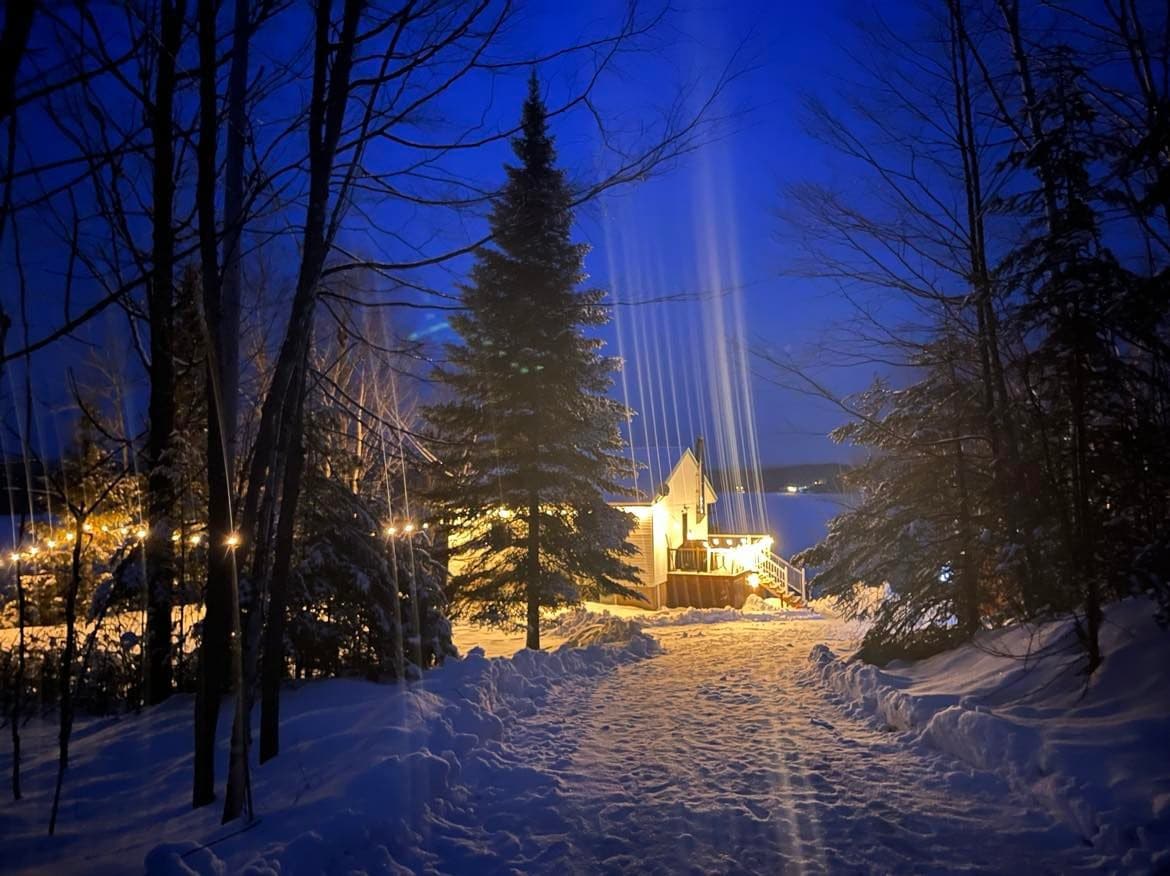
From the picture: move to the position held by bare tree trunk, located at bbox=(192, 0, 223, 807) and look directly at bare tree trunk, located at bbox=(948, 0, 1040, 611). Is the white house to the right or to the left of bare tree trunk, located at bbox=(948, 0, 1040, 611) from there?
left

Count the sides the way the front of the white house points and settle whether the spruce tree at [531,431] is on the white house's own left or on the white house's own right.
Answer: on the white house's own right

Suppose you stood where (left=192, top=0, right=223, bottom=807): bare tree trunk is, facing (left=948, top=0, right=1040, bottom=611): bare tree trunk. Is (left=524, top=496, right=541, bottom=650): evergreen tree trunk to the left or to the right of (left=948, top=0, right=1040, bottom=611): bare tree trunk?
left

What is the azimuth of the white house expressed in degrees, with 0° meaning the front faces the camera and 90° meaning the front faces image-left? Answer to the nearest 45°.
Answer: approximately 315°

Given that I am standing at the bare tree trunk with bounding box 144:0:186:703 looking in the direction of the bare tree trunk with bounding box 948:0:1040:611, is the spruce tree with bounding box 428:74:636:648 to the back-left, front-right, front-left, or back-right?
front-left

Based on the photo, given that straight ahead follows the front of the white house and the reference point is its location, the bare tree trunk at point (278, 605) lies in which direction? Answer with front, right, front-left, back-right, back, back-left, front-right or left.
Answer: front-right
